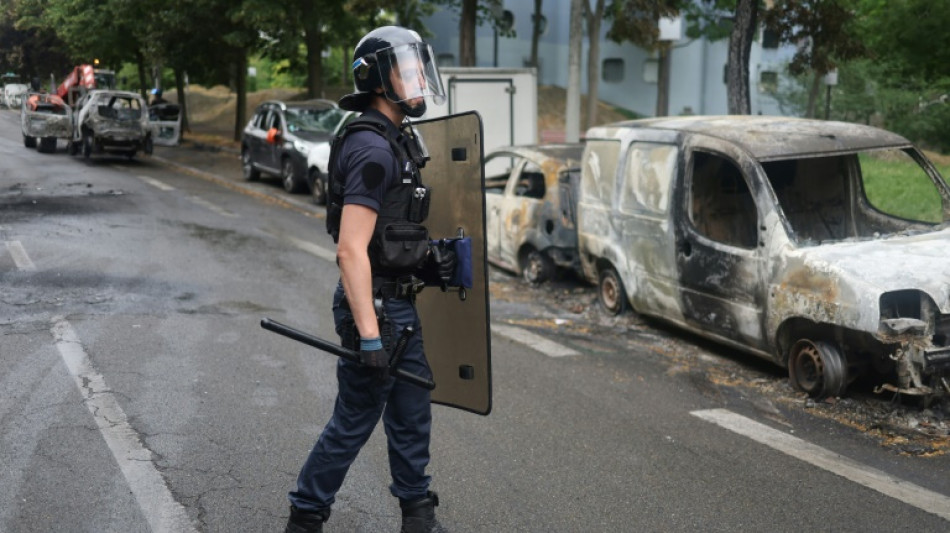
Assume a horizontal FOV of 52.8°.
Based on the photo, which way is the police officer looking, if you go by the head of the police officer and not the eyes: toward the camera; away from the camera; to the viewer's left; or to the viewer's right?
to the viewer's right

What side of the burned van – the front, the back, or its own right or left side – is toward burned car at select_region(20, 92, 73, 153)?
back

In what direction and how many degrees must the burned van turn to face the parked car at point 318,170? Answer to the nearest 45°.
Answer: approximately 180°

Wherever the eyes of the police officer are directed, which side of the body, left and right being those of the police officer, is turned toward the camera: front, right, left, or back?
right

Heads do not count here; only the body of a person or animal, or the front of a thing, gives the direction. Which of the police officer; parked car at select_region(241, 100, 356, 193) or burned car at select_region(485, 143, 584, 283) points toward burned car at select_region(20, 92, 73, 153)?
the burned car at select_region(485, 143, 584, 283)

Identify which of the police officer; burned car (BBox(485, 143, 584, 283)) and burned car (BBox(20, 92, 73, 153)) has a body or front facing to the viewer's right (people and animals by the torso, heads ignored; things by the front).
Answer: the police officer
